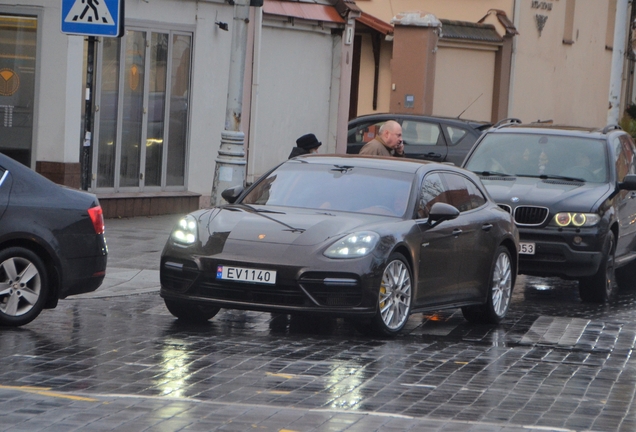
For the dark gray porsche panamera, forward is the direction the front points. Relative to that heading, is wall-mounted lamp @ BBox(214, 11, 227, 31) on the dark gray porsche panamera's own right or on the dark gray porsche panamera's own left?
on the dark gray porsche panamera's own right

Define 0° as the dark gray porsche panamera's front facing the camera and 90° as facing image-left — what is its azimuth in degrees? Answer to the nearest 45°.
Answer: approximately 45°

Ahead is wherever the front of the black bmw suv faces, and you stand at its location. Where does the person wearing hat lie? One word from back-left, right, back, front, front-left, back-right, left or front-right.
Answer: front-right

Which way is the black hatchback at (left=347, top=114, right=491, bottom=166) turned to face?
to the viewer's left

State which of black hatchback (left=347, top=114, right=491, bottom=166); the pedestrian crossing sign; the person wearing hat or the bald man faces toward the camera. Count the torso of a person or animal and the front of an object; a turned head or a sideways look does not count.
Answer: the pedestrian crossing sign
